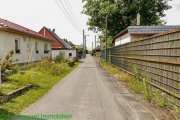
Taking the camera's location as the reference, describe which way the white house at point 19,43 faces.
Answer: facing the viewer and to the right of the viewer

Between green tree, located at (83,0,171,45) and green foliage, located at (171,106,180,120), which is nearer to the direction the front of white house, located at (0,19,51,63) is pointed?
the green foliage

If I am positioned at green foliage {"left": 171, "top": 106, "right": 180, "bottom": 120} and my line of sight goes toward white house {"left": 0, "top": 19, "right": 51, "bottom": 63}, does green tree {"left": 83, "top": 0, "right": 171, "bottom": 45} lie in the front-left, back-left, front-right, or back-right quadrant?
front-right

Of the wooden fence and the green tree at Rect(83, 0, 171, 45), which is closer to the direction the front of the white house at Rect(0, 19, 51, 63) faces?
the wooden fence

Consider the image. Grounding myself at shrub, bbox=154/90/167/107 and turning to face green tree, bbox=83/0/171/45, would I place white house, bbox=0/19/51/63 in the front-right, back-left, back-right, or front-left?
front-left

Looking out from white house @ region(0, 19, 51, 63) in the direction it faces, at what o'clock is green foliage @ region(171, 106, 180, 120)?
The green foliage is roughly at 1 o'clock from the white house.

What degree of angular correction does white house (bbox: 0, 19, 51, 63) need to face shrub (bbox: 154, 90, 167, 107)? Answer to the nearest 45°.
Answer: approximately 45° to its right
